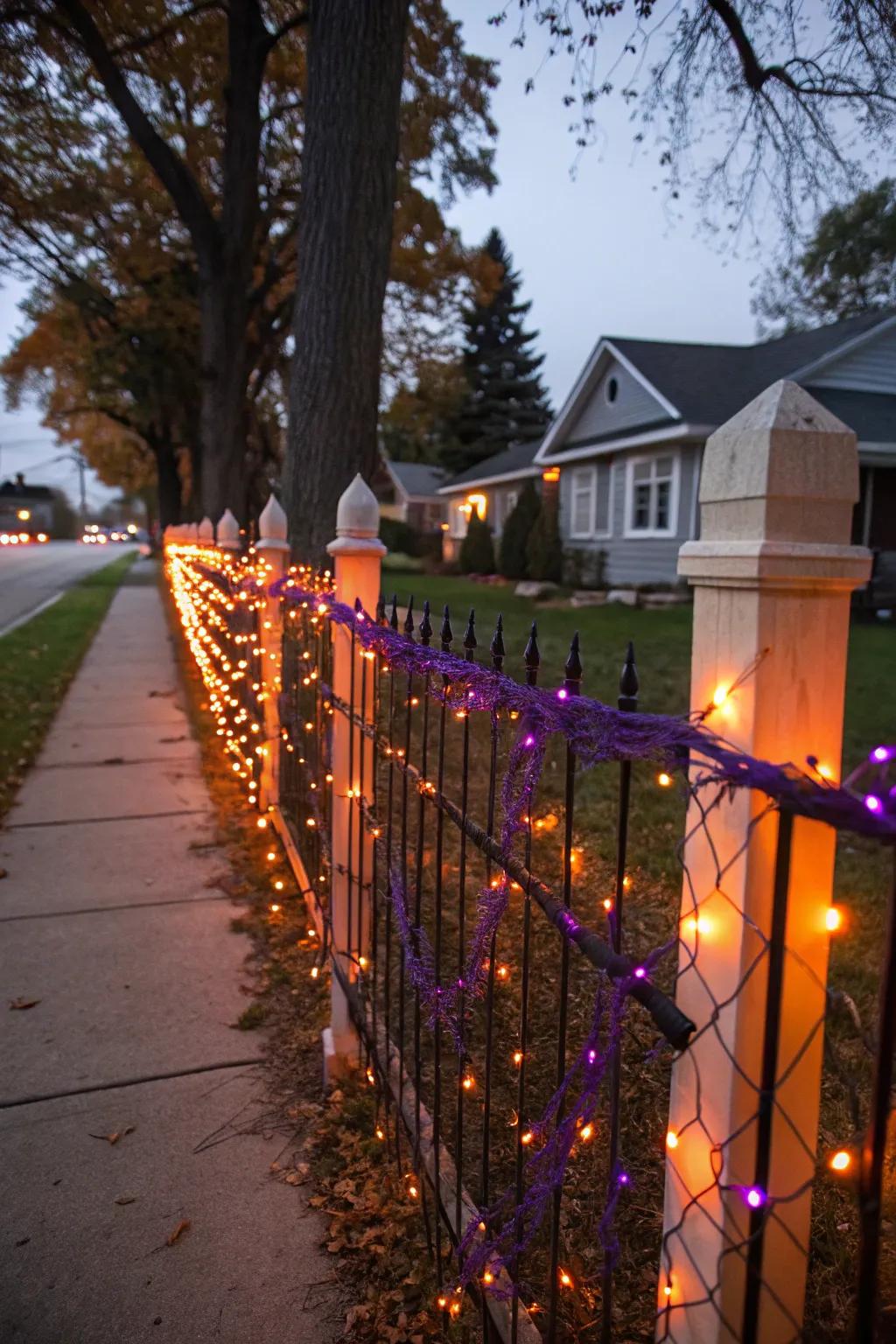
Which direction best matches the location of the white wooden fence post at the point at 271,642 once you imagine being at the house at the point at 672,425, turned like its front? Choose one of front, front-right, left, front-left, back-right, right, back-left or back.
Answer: front-left

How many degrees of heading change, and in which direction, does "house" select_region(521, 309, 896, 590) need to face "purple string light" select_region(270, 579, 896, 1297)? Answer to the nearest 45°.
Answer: approximately 45° to its left

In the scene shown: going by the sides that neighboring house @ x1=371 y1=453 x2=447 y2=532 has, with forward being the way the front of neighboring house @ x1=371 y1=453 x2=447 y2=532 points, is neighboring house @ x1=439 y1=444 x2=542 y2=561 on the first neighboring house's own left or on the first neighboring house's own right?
on the first neighboring house's own left

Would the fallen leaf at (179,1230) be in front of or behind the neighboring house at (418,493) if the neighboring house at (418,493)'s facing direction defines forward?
in front

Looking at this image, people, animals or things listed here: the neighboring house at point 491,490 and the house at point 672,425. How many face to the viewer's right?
0

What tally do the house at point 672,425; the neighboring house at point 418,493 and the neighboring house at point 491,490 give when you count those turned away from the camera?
0

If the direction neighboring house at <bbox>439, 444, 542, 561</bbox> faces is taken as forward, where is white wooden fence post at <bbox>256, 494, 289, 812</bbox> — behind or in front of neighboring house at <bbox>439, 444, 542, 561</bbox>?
in front

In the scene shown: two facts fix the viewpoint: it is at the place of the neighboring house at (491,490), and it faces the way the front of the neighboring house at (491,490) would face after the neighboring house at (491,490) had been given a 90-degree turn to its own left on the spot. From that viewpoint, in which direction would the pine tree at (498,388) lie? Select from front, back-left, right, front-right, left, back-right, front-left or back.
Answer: back-left

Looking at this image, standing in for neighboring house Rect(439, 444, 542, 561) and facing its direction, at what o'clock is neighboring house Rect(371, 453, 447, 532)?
neighboring house Rect(371, 453, 447, 532) is roughly at 4 o'clock from neighboring house Rect(439, 444, 542, 561).

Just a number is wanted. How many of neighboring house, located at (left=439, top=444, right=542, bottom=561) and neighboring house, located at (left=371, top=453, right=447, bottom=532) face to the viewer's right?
0

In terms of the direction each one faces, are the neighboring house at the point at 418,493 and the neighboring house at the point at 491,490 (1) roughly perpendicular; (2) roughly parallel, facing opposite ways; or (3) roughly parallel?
roughly parallel

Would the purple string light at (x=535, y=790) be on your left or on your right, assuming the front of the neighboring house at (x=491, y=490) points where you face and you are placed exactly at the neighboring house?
on your left

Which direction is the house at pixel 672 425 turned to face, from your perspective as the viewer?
facing the viewer and to the left of the viewer
